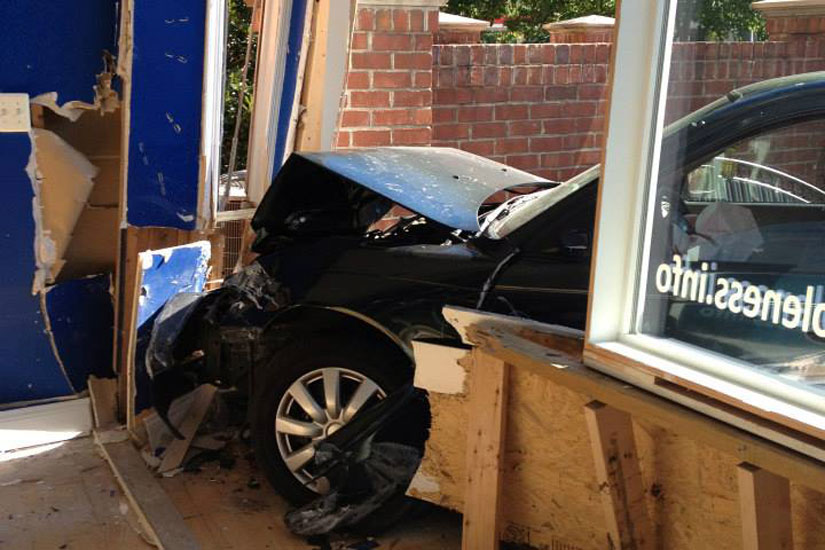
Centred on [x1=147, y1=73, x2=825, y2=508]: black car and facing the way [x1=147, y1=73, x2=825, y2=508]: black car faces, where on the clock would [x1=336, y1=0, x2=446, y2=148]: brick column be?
The brick column is roughly at 3 o'clock from the black car.

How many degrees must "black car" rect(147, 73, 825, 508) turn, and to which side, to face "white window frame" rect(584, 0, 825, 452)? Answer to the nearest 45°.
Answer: approximately 135° to its left

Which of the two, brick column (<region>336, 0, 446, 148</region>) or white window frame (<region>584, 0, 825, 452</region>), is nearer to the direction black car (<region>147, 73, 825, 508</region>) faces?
the brick column

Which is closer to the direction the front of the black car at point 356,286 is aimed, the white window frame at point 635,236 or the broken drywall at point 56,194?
the broken drywall

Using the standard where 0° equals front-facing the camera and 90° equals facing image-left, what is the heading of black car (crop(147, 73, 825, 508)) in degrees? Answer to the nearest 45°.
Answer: approximately 90°

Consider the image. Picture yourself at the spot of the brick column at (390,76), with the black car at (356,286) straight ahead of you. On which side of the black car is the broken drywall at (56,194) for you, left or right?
right
